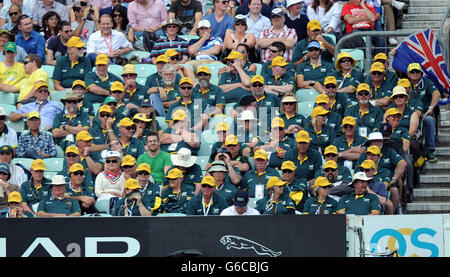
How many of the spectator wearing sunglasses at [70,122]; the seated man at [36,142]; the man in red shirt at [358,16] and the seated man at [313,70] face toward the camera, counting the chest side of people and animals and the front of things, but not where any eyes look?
4

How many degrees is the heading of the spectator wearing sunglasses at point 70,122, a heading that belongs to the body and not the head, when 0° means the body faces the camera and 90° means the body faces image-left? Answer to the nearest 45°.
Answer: approximately 0°

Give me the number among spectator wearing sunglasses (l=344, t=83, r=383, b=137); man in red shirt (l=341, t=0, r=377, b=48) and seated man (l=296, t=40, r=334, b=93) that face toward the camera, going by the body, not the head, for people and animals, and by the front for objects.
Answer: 3

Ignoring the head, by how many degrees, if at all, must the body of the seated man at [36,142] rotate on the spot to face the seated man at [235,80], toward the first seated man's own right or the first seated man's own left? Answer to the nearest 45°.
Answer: approximately 90° to the first seated man's own left

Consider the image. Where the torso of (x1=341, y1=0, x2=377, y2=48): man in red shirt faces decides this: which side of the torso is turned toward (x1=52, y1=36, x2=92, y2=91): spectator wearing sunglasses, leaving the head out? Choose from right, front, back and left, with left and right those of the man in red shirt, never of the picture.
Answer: right

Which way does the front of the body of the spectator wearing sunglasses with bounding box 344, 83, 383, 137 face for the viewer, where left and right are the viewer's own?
facing the viewer

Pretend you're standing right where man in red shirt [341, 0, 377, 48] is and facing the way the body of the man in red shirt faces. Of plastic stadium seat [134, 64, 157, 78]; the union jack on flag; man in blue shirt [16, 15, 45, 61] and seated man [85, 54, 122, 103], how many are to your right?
3

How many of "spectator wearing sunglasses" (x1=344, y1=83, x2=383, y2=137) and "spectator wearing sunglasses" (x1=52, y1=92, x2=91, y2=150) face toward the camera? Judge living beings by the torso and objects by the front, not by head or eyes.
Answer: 2

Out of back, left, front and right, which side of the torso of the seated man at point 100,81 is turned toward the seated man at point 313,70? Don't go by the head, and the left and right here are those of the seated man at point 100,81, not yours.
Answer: left

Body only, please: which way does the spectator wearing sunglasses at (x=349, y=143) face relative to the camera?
toward the camera

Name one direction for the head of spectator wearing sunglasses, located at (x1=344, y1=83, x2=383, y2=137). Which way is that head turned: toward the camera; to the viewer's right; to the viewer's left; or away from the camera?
toward the camera

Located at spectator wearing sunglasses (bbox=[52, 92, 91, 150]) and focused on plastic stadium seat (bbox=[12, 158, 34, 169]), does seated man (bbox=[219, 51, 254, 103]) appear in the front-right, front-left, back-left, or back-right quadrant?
back-left

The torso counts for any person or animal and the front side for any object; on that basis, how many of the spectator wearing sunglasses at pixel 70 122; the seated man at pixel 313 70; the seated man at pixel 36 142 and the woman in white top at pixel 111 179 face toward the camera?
4

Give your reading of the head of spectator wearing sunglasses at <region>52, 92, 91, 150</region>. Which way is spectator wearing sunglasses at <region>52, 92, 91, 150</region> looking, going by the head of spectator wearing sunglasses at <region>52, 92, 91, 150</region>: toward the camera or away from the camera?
toward the camera

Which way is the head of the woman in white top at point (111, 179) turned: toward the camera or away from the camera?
toward the camera

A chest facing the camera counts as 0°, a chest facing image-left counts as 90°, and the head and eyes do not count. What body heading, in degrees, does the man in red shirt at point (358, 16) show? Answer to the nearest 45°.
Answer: approximately 0°

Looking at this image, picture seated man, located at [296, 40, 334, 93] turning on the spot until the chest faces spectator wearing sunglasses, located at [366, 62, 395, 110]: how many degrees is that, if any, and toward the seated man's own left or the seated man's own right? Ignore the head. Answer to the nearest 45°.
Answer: approximately 90° to the seated man's own left
